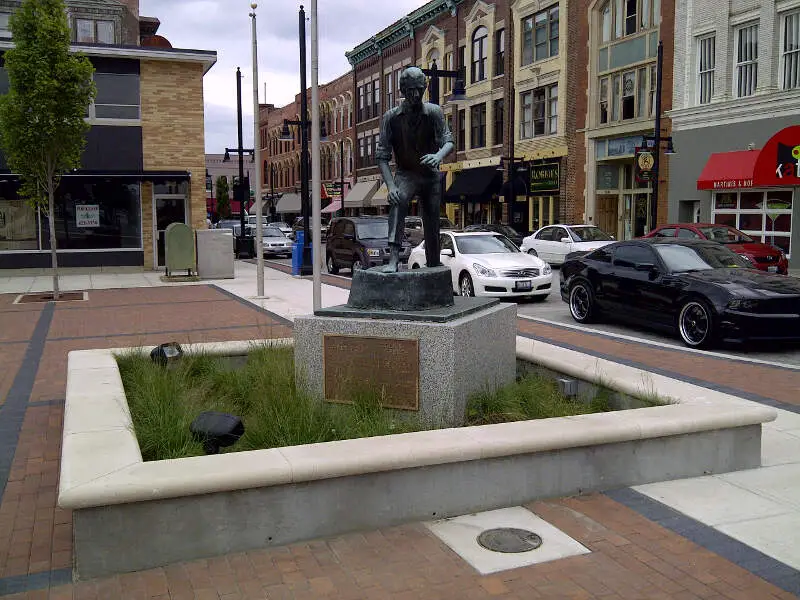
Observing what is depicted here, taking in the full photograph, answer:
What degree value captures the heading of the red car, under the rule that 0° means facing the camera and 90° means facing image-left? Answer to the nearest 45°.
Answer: approximately 315°

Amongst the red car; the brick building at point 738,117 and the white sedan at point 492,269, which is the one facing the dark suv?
the brick building

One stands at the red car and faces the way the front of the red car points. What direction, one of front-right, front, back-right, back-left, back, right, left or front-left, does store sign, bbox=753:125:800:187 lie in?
back-left

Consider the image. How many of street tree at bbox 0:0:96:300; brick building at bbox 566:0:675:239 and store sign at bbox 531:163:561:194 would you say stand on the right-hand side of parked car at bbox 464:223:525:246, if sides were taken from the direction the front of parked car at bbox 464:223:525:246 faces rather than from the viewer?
1

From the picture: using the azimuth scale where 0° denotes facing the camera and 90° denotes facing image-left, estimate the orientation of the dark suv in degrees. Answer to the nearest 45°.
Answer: approximately 315°

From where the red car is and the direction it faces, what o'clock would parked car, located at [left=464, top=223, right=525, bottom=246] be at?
The parked car is roughly at 6 o'clock from the red car.

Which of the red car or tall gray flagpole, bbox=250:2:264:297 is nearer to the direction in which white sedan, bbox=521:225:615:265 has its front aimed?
the red car

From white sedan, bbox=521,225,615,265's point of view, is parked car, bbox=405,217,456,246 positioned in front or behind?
behind

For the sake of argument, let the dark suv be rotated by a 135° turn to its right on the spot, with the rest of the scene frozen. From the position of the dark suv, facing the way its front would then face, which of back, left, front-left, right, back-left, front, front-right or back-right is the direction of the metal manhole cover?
left

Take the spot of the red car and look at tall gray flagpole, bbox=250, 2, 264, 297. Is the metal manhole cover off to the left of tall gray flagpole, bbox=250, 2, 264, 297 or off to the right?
left

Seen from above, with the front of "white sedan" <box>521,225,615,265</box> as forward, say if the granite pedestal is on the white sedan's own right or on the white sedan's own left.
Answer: on the white sedan's own right

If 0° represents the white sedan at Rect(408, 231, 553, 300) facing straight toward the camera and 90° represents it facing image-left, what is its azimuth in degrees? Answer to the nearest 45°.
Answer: approximately 315°

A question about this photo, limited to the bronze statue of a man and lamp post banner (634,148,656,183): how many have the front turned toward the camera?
2
